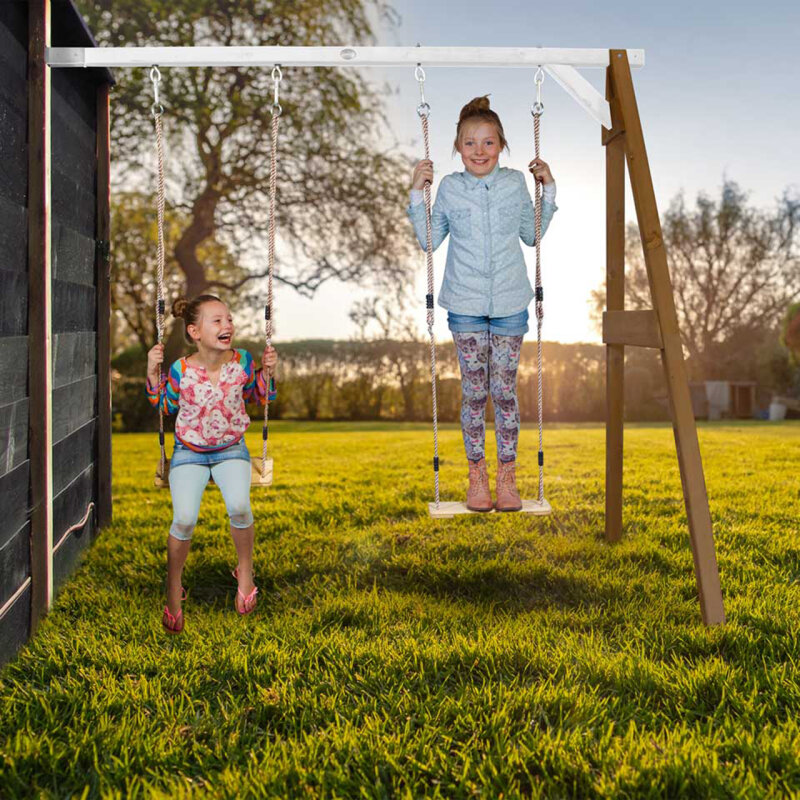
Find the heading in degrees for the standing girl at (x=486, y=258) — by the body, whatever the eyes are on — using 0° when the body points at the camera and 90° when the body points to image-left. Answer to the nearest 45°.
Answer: approximately 0°

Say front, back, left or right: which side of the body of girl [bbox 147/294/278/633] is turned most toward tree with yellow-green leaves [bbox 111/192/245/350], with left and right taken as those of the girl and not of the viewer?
back

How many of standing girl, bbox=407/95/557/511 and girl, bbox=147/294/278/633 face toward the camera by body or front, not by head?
2

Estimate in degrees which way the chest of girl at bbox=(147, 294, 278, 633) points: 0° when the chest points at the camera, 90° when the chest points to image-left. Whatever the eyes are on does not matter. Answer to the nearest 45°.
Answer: approximately 0°
